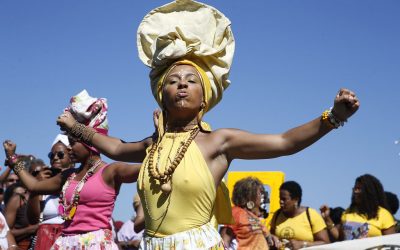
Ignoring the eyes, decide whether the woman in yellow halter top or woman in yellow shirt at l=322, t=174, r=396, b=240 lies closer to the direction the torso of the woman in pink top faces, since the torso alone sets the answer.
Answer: the woman in yellow halter top

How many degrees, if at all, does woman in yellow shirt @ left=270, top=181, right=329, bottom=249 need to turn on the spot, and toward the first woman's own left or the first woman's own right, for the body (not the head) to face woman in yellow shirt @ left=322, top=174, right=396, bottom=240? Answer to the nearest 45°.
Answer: approximately 135° to the first woman's own left

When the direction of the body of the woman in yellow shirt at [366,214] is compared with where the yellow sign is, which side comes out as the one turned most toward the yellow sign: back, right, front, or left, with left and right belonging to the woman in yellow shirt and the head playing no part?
right

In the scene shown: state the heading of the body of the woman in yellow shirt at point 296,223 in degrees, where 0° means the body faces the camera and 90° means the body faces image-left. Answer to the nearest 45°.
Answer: approximately 45°
